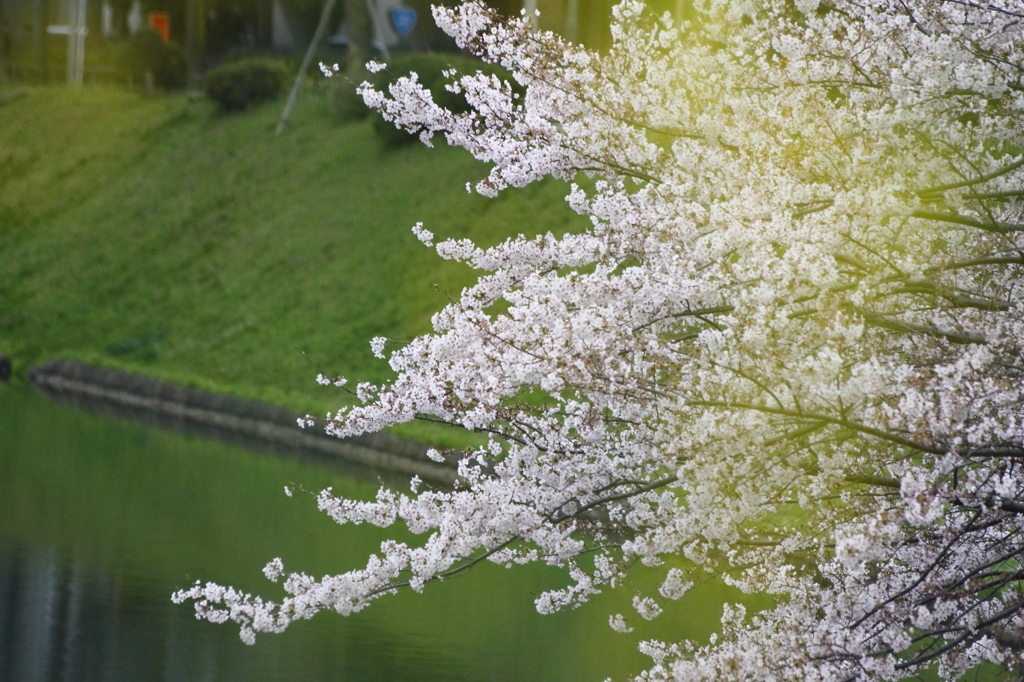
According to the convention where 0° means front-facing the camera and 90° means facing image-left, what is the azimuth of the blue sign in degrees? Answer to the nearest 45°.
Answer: approximately 0°

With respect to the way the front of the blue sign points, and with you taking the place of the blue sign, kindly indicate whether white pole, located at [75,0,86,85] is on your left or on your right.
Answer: on your right

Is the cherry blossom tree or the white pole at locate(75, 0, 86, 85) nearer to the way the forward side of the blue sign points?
the cherry blossom tree

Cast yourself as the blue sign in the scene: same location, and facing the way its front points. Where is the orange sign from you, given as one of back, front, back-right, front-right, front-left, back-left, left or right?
back-right

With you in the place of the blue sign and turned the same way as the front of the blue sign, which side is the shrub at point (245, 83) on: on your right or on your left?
on your right

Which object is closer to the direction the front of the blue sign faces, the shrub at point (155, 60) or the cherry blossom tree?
the cherry blossom tree

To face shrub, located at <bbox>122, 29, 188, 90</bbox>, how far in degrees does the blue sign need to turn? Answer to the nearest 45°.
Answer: approximately 135° to its right
